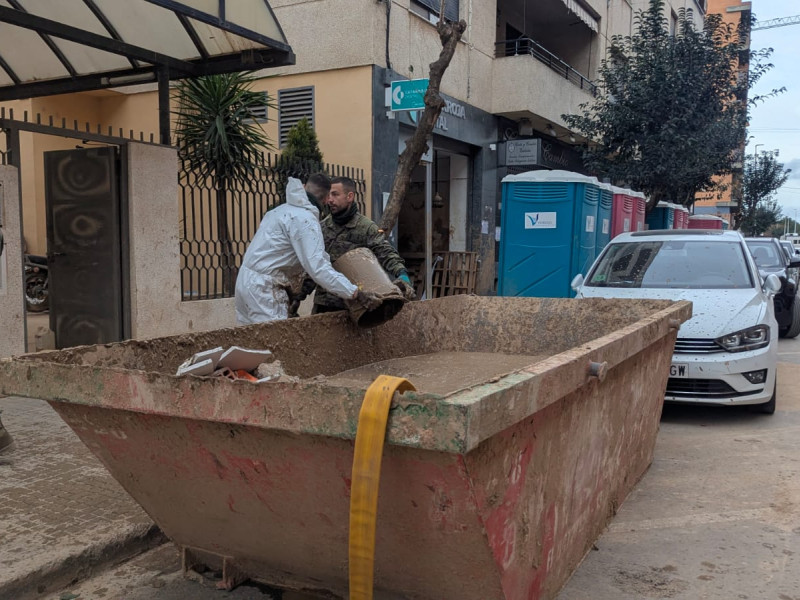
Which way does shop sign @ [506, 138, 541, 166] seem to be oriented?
toward the camera

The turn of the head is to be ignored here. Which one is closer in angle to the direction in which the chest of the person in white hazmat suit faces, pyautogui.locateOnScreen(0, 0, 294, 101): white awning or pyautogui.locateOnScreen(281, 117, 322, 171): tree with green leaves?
the tree with green leaves

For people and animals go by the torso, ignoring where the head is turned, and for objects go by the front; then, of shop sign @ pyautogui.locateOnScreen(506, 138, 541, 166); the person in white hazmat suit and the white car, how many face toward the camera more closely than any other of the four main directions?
2

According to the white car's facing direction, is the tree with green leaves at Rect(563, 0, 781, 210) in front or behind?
behind

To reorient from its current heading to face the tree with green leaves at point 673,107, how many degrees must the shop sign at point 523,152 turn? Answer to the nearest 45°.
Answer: approximately 90° to its left

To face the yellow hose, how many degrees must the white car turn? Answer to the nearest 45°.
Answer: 0° — it already faces it

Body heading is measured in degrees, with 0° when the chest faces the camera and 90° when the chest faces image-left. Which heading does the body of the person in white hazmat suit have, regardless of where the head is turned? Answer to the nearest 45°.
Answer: approximately 270°

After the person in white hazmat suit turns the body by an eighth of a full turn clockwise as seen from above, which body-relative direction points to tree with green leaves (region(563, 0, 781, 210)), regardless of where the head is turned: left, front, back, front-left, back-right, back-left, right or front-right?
left

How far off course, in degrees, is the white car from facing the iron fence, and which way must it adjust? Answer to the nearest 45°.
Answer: approximately 90° to its right

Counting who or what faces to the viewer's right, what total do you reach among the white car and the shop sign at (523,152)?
0

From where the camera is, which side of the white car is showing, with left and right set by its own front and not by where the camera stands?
front

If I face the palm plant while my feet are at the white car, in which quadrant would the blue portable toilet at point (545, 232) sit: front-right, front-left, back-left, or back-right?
front-right

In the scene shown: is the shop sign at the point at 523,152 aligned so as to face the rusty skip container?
yes

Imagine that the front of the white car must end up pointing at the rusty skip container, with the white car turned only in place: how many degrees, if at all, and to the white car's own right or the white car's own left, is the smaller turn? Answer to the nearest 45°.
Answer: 0° — it already faces it

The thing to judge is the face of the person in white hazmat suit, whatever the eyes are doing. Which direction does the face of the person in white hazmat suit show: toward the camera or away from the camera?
away from the camera

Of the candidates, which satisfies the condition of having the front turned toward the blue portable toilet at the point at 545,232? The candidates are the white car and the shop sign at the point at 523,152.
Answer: the shop sign

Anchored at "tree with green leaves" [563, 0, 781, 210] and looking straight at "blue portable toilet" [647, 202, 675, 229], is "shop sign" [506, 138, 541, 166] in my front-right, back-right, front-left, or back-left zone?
back-left
